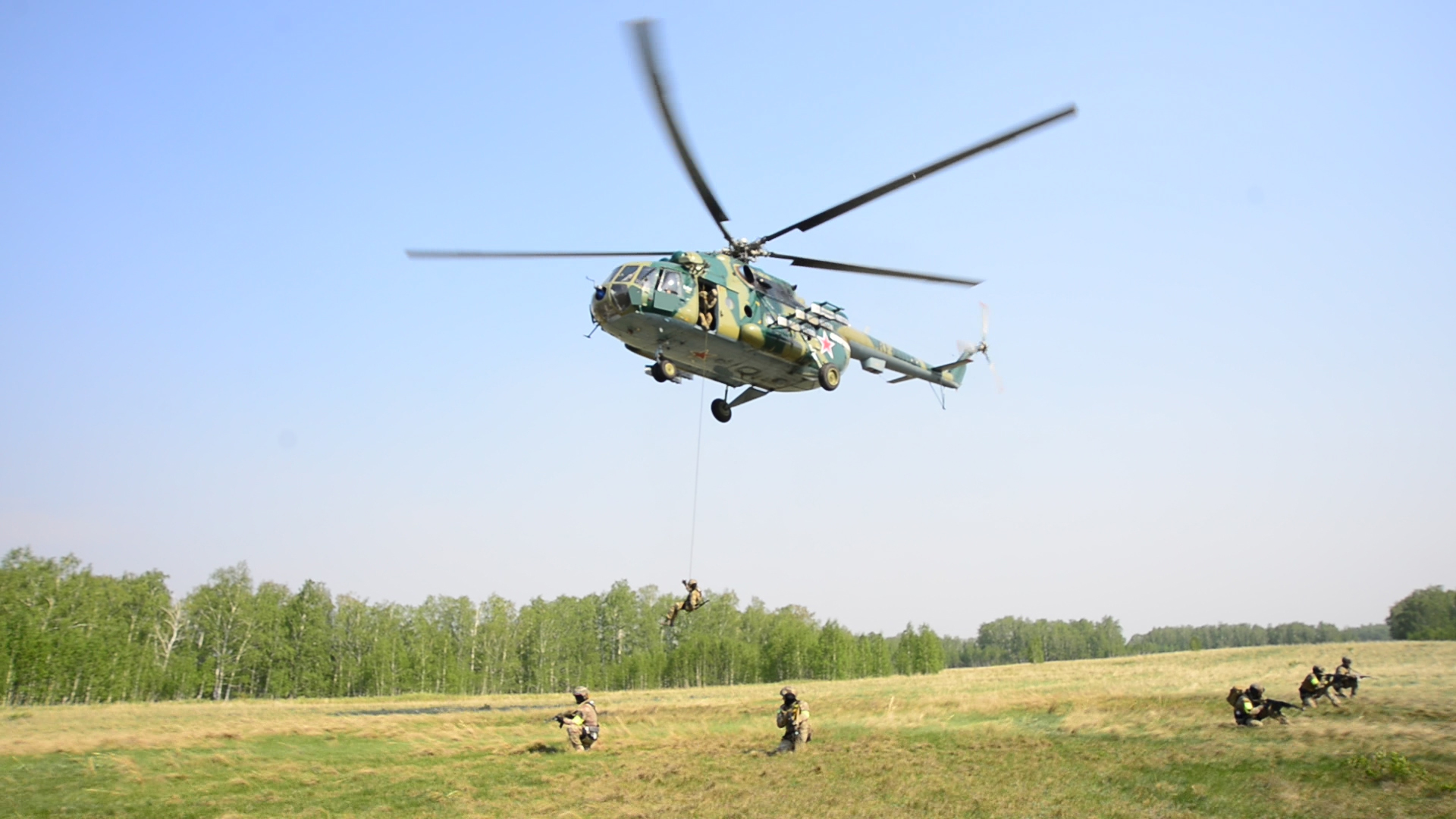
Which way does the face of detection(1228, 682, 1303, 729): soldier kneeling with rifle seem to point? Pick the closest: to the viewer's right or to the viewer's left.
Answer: to the viewer's right

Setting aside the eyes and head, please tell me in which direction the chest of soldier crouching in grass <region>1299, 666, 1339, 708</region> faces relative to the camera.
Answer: to the viewer's right

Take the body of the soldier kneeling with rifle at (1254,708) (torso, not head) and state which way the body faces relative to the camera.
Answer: to the viewer's right

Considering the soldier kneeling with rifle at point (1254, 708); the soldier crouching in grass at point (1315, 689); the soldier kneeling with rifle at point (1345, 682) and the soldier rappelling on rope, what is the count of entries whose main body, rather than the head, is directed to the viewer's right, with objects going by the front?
3

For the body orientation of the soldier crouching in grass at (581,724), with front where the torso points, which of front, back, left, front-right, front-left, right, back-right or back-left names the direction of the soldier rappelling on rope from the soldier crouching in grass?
back-right

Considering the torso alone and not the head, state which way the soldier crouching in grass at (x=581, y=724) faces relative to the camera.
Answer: to the viewer's left

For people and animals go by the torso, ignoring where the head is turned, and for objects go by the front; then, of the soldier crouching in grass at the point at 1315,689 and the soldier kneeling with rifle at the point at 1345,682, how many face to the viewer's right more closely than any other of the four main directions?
2
